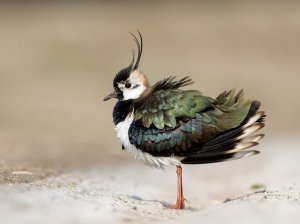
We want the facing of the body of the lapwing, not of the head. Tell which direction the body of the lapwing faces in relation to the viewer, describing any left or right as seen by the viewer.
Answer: facing to the left of the viewer
